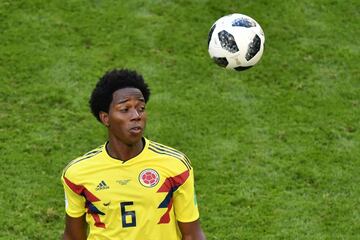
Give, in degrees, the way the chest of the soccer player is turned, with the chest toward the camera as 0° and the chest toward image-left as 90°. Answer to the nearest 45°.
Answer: approximately 0°

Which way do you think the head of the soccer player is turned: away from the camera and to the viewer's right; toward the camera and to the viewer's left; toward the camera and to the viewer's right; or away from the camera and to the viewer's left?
toward the camera and to the viewer's right
